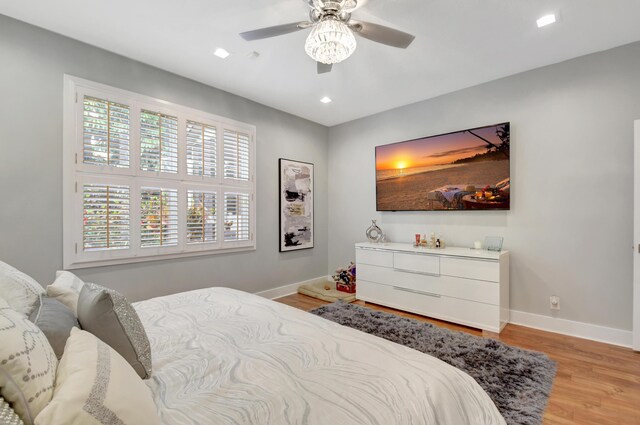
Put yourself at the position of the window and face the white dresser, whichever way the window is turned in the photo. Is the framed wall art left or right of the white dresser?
left

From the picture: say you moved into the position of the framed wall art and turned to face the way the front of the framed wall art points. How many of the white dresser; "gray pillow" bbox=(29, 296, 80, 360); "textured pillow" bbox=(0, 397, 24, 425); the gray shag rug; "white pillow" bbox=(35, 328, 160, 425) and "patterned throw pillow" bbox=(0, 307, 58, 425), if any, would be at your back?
0

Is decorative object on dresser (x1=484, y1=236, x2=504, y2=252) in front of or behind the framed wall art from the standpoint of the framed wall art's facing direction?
in front

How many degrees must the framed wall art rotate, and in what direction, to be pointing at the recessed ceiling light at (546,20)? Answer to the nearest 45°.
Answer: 0° — it already faces it

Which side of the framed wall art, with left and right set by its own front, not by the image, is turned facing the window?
right

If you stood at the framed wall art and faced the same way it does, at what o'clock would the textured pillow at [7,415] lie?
The textured pillow is roughly at 2 o'clock from the framed wall art.

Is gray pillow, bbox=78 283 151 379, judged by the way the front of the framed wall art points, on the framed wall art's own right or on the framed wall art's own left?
on the framed wall art's own right

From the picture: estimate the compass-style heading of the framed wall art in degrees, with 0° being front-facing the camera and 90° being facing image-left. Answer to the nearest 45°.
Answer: approximately 315°

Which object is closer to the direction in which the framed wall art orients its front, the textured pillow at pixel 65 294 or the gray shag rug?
the gray shag rug

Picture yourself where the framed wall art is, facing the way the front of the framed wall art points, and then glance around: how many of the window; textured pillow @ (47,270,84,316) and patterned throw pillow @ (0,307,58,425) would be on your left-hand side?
0

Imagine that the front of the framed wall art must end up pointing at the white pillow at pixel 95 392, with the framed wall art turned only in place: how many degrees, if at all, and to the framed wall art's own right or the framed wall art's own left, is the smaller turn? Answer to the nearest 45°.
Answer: approximately 45° to the framed wall art's own right

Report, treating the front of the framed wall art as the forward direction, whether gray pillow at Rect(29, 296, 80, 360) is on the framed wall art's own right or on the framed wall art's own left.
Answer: on the framed wall art's own right

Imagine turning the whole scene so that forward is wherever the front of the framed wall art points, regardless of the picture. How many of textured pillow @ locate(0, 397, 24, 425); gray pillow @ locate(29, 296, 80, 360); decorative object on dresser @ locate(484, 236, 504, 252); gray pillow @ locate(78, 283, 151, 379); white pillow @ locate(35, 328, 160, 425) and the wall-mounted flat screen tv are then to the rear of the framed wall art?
0

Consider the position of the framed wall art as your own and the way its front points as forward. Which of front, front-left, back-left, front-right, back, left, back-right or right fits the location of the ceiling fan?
front-right

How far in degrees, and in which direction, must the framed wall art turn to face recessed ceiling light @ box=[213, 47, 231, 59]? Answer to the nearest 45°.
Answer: approximately 90° to its right

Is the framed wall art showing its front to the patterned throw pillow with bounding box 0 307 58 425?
no

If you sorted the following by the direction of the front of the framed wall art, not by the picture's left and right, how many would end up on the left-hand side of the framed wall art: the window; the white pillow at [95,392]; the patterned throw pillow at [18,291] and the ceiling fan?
0

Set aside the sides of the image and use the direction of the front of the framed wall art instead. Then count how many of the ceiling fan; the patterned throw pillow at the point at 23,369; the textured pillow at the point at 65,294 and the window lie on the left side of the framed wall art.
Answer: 0

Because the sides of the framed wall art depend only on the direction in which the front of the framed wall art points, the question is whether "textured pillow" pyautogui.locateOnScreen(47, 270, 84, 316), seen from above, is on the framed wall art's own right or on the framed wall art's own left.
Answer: on the framed wall art's own right
